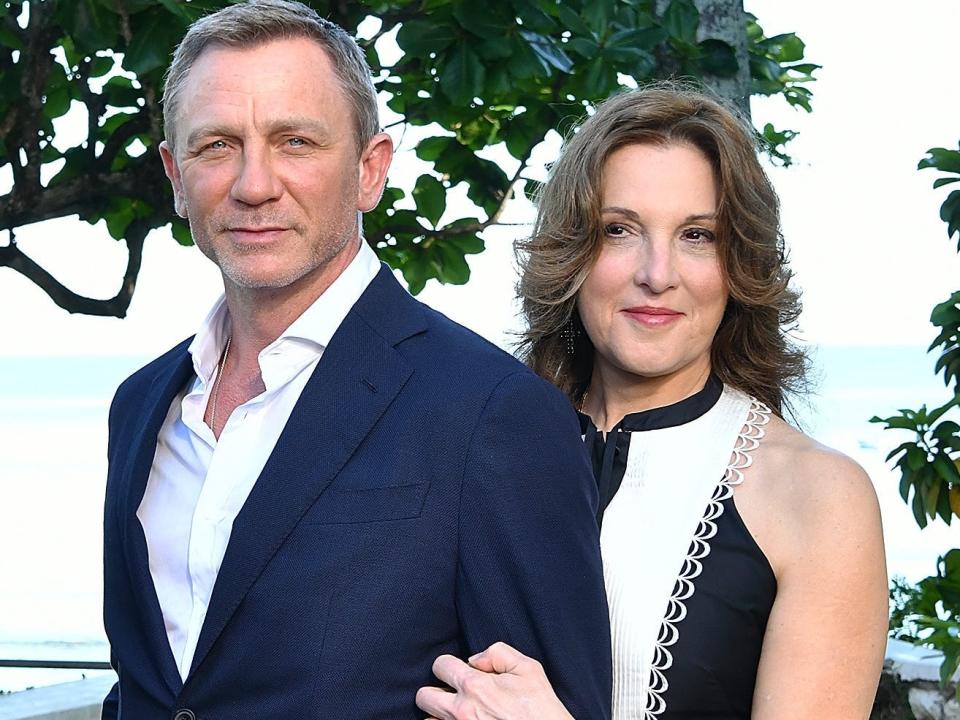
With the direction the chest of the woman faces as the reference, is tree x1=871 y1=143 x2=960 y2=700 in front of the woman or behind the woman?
behind

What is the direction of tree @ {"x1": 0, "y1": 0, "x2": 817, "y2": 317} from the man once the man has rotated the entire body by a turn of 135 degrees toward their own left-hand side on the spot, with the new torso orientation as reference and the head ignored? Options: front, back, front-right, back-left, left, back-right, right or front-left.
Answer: left

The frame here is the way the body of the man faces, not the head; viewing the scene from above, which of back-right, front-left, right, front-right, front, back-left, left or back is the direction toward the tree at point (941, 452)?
back

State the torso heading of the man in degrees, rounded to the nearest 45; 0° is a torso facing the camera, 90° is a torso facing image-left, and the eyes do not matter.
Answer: approximately 45°

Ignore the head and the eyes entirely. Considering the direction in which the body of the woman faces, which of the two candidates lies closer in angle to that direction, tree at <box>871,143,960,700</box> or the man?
the man

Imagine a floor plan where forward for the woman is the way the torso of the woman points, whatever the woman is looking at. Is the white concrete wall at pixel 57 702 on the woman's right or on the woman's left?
on the woman's right

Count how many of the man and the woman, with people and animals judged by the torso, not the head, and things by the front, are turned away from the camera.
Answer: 0

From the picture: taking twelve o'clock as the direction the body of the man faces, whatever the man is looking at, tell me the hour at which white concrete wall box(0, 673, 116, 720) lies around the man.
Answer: The white concrete wall is roughly at 4 o'clock from the man.

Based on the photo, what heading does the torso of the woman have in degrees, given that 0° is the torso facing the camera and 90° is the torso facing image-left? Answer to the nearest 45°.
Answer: approximately 45°
